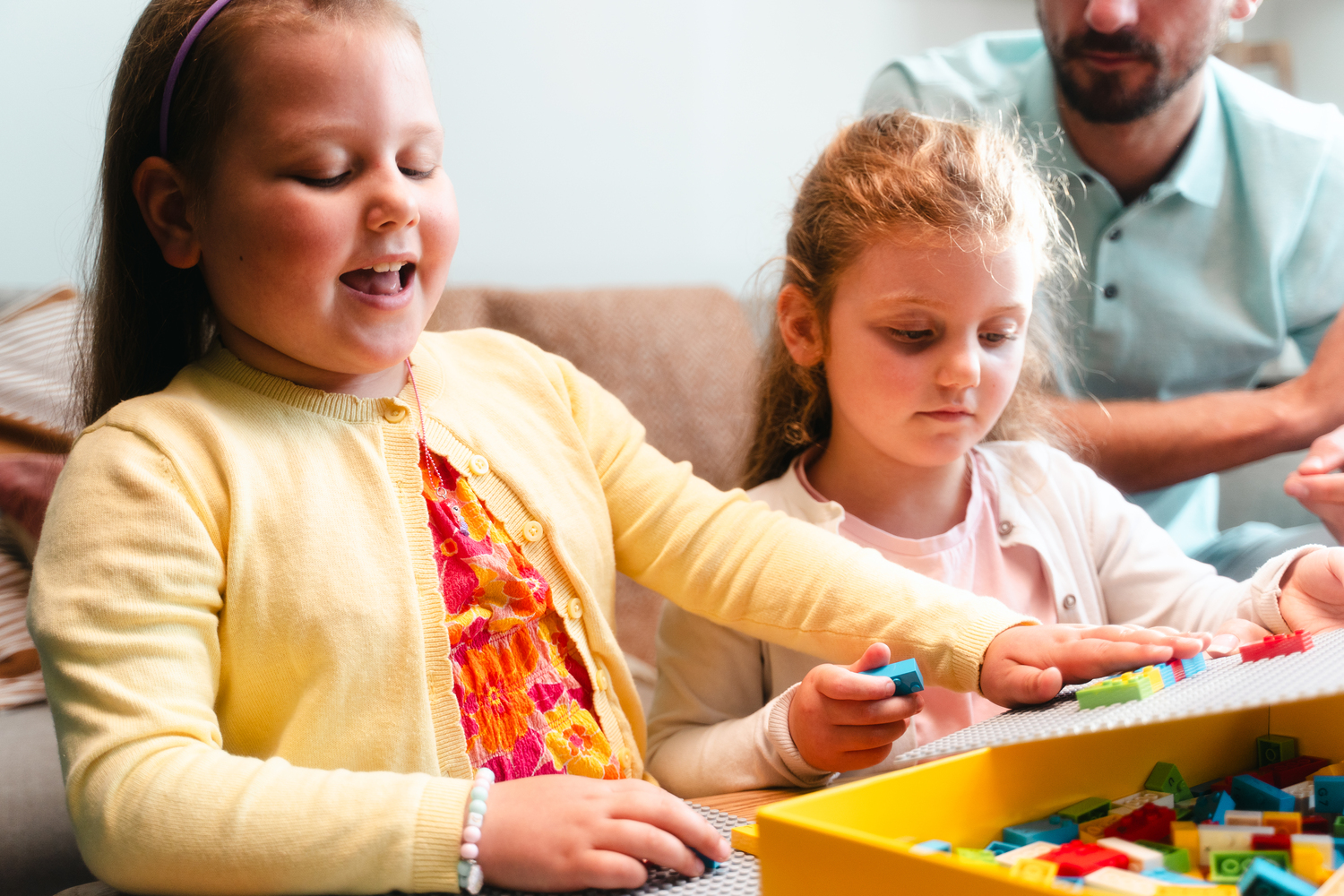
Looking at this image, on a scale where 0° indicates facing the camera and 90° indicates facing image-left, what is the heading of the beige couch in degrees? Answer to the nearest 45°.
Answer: approximately 0°

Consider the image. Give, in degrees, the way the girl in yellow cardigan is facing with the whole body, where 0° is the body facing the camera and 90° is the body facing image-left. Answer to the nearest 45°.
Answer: approximately 315°

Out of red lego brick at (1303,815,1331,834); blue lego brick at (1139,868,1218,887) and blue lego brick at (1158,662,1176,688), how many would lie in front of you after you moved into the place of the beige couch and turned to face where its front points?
3
